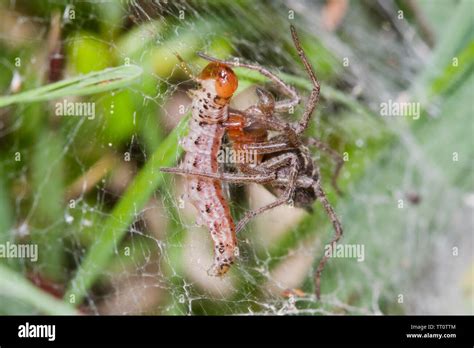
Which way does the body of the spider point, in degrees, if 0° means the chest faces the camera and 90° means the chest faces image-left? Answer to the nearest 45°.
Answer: approximately 90°
